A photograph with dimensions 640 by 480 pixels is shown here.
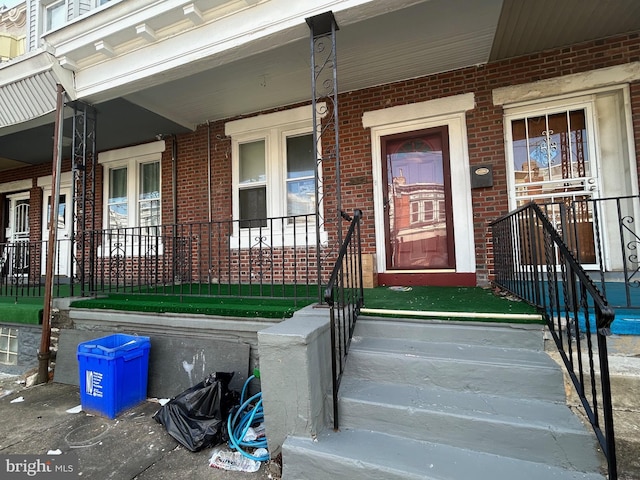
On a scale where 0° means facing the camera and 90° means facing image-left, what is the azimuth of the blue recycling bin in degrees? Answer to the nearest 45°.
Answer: approximately 45°

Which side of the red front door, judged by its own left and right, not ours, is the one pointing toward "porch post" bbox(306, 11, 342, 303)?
front

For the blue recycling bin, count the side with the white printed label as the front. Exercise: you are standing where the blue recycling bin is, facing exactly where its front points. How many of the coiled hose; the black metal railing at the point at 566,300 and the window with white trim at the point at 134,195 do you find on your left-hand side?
2

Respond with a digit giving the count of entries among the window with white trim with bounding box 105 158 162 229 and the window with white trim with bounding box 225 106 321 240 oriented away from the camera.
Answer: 0

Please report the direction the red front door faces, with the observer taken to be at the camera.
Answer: facing the viewer

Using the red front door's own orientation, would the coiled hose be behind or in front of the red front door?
in front

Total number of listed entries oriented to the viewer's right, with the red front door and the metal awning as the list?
0

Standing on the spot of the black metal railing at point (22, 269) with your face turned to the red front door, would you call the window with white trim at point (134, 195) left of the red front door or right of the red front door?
left

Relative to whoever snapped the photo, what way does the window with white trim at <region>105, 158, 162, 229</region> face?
facing the viewer and to the left of the viewer

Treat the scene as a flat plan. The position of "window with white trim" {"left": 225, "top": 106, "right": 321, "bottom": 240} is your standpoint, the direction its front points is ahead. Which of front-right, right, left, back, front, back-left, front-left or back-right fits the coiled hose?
front-left

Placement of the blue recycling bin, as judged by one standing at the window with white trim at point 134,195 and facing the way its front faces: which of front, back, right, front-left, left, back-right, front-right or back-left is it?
front-left

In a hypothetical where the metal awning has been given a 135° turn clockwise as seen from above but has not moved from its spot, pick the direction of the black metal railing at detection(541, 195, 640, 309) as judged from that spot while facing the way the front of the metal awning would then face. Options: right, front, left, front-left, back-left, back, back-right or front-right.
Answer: back-right

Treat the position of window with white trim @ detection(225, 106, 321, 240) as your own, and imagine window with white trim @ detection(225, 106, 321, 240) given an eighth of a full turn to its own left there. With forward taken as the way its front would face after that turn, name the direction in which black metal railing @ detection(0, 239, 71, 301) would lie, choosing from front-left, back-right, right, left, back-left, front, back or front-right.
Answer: right

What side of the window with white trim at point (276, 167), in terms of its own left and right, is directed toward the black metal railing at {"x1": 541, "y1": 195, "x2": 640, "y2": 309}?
left

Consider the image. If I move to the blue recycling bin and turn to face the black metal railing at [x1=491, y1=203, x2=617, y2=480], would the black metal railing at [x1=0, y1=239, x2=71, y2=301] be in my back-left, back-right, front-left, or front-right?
back-left
